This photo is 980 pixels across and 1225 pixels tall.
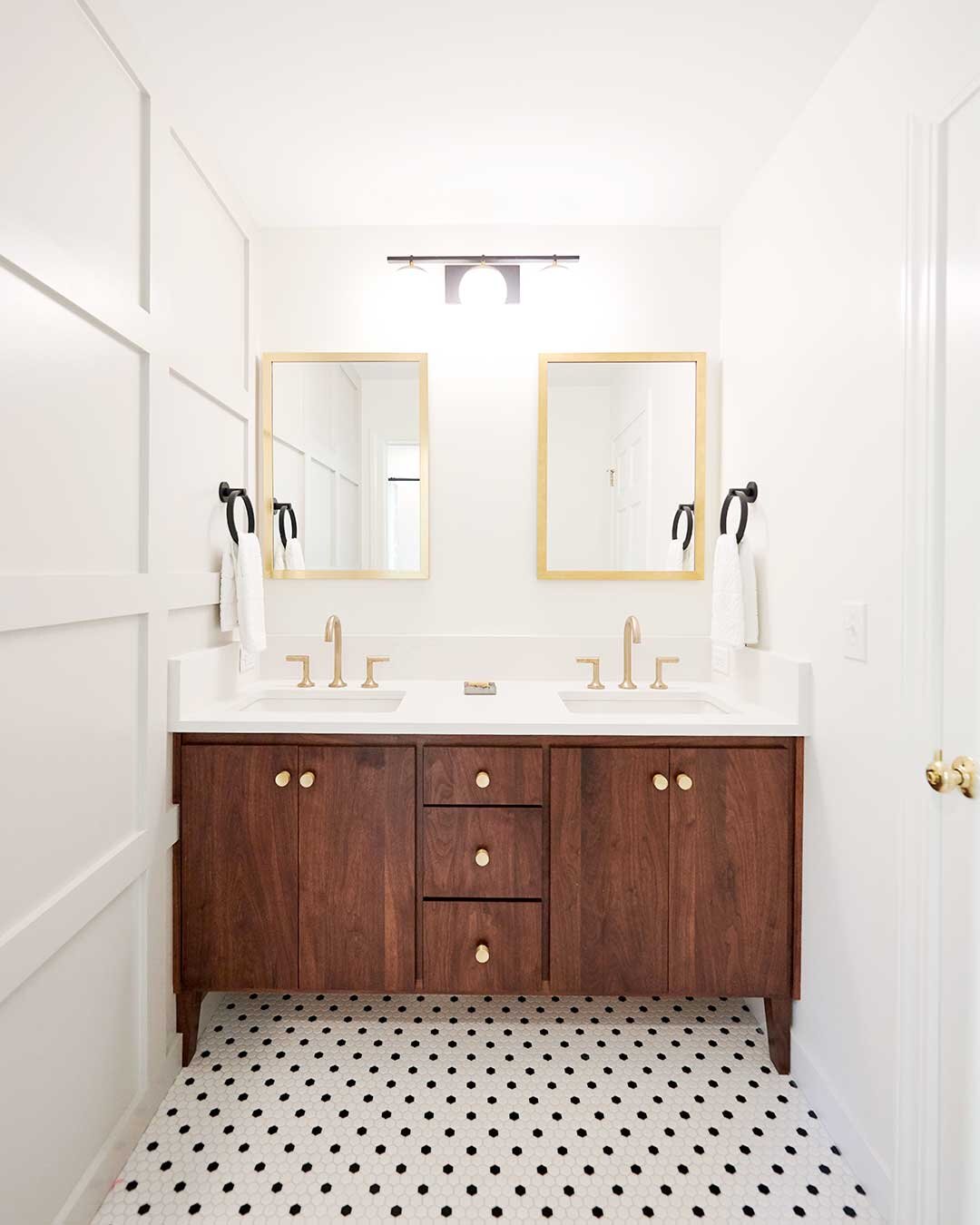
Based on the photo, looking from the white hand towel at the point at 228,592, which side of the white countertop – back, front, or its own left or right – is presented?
right

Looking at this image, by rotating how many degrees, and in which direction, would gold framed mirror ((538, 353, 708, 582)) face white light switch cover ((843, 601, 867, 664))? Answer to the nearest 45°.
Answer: approximately 45° to its left

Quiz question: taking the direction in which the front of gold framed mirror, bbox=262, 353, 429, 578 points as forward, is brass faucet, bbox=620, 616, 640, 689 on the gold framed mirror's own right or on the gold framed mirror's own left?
on the gold framed mirror's own left

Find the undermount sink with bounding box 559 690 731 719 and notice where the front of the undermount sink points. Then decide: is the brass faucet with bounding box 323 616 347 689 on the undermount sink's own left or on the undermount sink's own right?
on the undermount sink's own right

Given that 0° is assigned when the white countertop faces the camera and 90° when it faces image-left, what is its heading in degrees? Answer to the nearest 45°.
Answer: approximately 0°

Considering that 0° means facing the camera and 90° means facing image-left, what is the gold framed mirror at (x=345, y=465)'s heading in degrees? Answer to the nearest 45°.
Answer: approximately 0°
